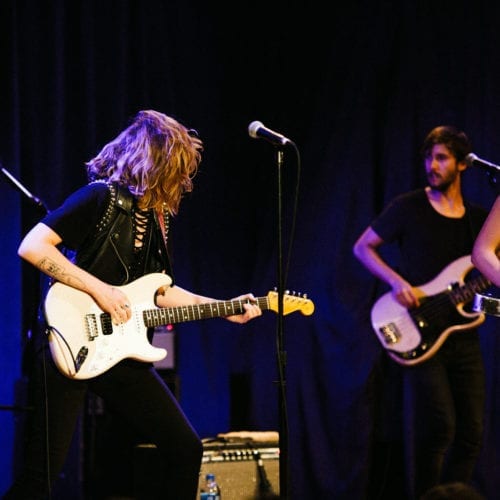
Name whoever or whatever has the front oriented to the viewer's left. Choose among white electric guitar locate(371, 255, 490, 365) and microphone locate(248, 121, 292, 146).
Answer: the microphone

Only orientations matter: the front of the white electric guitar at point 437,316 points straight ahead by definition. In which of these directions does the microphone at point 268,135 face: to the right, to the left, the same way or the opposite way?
to the right

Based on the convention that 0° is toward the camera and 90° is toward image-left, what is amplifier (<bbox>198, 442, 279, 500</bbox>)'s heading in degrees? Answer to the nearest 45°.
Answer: approximately 0°

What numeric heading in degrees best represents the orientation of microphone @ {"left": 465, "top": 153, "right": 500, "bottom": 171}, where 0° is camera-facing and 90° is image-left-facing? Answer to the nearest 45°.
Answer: approximately 90°

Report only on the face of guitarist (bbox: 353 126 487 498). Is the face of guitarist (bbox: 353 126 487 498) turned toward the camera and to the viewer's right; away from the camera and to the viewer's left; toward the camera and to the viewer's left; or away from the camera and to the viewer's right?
toward the camera and to the viewer's left

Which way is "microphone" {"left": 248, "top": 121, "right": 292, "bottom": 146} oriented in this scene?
to the viewer's left

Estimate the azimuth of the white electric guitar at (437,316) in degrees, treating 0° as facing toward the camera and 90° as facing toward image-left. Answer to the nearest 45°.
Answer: approximately 0°

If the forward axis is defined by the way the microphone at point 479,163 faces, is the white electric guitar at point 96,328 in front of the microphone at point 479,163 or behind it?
in front

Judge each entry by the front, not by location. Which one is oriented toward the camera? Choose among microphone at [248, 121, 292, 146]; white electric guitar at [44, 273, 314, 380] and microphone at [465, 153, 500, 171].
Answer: the white electric guitar

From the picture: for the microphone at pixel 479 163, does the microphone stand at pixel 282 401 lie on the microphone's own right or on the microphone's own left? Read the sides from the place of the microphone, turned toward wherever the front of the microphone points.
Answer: on the microphone's own left

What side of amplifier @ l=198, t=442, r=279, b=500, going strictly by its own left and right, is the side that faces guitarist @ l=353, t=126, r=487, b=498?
left
